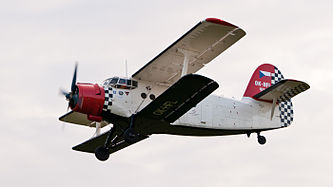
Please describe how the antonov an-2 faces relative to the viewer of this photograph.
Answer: facing the viewer and to the left of the viewer
